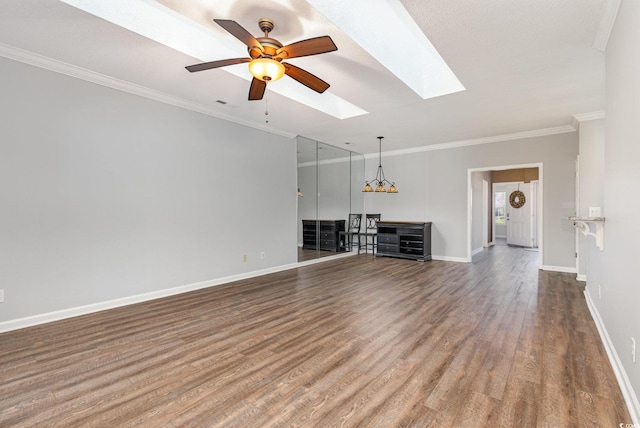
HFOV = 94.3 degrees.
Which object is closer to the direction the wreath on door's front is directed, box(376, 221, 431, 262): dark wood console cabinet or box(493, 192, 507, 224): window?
the dark wood console cabinet

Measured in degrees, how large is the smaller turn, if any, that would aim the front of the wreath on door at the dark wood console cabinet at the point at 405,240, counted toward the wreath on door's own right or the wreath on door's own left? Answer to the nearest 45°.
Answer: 0° — it already faces it

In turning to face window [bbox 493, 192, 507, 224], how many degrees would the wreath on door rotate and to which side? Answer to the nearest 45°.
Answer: approximately 135° to its right

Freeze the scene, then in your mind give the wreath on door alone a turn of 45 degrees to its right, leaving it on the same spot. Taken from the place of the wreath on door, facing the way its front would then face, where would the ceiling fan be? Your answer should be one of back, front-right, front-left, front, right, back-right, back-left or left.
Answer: front-left

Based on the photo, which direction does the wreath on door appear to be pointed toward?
toward the camera
